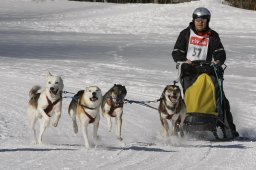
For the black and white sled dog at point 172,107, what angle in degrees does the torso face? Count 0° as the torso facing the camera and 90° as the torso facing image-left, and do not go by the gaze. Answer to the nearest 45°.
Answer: approximately 0°

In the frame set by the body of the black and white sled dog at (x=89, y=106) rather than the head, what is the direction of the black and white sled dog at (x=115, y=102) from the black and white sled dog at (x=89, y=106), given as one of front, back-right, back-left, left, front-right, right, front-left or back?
left

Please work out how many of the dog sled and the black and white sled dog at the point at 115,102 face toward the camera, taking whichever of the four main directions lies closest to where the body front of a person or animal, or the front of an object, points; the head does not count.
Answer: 2

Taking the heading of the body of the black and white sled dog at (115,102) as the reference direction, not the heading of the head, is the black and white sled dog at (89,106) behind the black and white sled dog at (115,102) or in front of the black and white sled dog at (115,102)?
in front

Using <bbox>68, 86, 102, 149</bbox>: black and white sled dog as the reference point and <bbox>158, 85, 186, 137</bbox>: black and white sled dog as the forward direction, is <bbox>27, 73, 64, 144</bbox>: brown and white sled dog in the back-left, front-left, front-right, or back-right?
back-left
